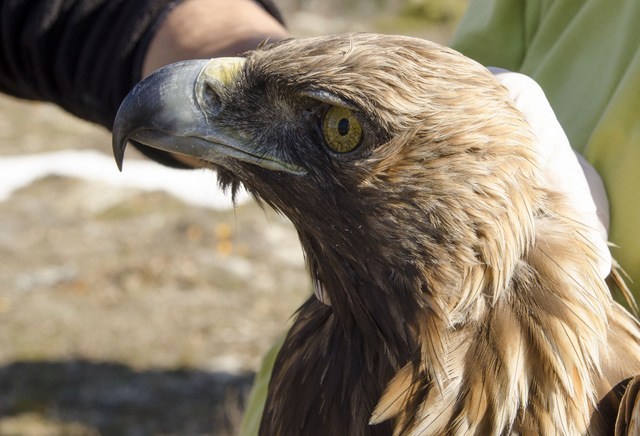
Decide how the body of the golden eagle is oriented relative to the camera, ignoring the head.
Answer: to the viewer's left
